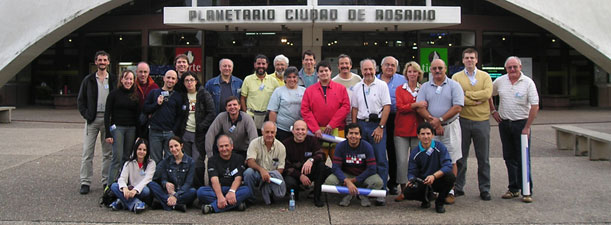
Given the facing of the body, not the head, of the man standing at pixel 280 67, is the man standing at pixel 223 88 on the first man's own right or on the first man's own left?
on the first man's own right

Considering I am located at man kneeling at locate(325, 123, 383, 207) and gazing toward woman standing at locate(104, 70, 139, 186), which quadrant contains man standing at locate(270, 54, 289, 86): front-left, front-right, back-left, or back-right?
front-right

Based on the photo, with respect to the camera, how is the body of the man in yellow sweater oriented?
toward the camera

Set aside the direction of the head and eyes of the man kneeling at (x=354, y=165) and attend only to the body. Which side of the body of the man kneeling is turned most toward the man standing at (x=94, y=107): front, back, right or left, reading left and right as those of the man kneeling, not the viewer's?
right

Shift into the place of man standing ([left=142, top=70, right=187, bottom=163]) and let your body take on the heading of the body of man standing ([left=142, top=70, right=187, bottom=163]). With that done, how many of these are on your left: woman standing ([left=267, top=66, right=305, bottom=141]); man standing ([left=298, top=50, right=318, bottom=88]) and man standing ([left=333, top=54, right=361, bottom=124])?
3

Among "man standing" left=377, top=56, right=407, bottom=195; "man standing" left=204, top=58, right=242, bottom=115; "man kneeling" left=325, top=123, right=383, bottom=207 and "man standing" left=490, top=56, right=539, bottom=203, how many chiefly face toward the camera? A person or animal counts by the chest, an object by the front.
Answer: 4

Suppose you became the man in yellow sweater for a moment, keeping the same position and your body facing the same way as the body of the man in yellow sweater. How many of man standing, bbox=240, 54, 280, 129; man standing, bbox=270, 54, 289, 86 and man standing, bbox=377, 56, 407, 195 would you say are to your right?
3

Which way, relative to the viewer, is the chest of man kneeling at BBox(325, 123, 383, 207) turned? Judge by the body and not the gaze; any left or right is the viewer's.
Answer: facing the viewer

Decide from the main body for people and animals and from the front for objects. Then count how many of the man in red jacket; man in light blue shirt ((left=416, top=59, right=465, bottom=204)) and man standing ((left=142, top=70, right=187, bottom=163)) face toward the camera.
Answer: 3

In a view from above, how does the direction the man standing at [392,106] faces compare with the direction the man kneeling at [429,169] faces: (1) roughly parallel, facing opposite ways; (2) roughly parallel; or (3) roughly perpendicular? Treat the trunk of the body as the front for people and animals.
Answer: roughly parallel

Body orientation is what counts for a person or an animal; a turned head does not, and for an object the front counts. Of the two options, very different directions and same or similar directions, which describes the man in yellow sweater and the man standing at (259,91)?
same or similar directions

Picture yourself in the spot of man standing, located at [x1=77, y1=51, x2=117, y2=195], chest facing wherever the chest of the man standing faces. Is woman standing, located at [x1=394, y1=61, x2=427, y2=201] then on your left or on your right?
on your left

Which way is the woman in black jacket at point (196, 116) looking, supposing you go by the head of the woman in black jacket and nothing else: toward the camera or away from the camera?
toward the camera

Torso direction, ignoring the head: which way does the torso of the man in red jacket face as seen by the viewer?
toward the camera

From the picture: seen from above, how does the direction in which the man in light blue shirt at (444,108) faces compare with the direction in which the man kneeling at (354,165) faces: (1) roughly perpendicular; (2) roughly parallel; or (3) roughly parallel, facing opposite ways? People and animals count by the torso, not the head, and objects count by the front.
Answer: roughly parallel
